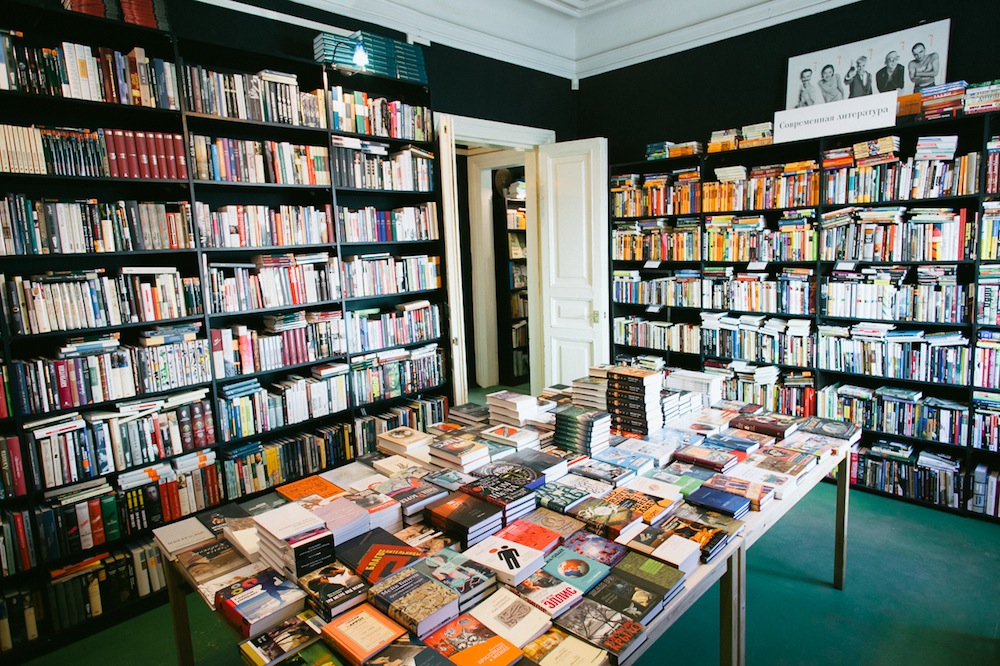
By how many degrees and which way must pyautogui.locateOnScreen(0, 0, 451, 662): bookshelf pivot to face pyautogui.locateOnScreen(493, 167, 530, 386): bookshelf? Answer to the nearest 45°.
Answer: approximately 90° to its left

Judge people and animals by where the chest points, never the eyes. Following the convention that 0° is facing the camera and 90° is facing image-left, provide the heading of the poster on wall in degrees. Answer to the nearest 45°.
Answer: approximately 45°

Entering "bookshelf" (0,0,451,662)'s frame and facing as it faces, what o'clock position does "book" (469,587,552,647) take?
The book is roughly at 1 o'clock from the bookshelf.

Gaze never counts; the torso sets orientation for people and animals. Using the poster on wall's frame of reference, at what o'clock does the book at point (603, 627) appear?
The book is roughly at 11 o'clock from the poster on wall.

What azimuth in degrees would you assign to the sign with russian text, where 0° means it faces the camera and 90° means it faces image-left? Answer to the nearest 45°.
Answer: approximately 45°
